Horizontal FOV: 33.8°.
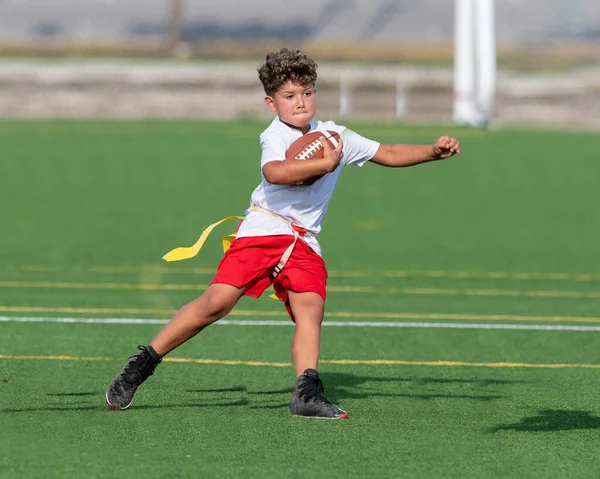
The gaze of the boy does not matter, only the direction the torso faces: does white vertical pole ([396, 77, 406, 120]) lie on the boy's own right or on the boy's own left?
on the boy's own left

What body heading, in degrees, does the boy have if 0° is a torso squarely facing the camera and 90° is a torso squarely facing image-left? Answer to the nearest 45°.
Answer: approximately 315°

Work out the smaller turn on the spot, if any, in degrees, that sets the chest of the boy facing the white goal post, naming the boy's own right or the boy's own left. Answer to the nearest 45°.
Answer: approximately 135° to the boy's own left

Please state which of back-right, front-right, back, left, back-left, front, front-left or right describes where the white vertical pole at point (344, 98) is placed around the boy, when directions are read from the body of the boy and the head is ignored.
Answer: back-left
